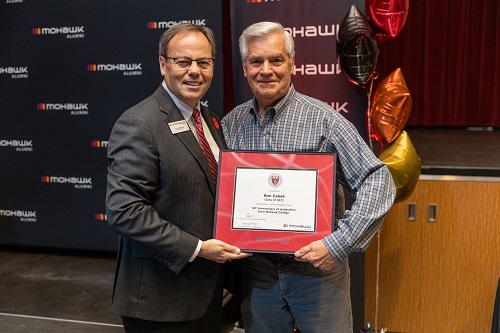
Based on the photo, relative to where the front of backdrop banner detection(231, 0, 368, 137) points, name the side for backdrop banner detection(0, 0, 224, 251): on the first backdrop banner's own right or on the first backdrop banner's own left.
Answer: on the first backdrop banner's own right

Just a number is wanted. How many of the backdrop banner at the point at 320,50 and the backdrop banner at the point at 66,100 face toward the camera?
2

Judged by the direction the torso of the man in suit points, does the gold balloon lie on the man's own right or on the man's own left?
on the man's own left

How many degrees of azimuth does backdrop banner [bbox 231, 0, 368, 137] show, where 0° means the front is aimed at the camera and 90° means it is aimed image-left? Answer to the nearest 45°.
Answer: approximately 0°

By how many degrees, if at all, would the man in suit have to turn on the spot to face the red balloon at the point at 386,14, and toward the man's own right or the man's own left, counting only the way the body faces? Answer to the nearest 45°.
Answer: approximately 90° to the man's own left

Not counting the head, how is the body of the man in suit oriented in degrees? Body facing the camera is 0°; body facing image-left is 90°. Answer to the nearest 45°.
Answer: approximately 315°

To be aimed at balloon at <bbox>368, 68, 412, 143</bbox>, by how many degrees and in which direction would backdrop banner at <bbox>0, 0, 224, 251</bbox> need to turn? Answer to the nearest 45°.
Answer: approximately 45° to its left

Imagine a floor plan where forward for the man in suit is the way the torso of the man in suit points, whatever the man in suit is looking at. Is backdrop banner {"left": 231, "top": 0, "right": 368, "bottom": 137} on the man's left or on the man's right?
on the man's left

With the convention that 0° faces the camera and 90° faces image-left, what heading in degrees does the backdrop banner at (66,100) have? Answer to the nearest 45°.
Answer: approximately 0°

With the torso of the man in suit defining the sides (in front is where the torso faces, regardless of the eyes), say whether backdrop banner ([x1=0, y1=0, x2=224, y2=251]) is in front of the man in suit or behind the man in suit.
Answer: behind
